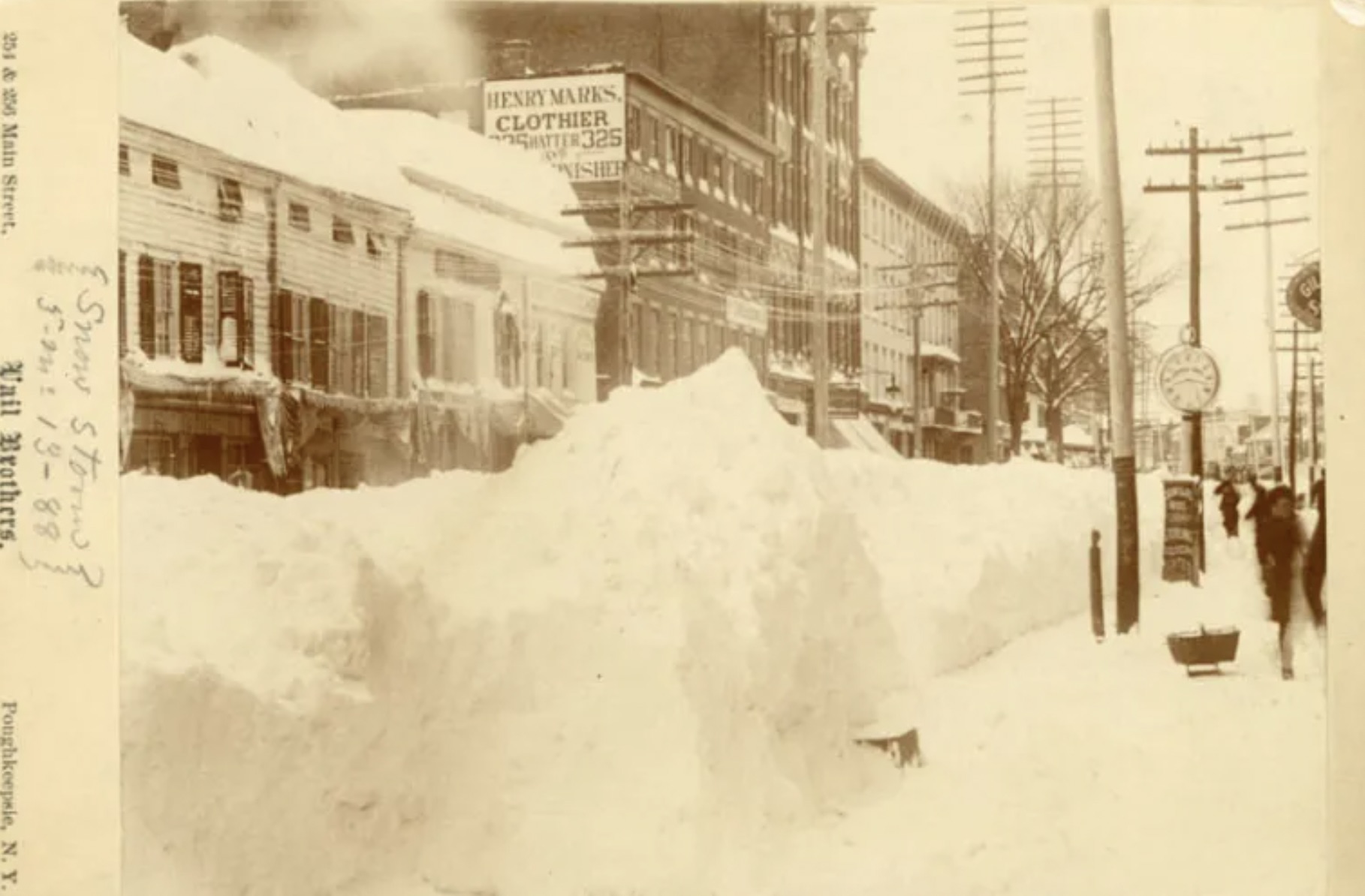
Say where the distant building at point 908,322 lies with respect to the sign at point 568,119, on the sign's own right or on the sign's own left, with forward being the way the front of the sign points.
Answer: on the sign's own left

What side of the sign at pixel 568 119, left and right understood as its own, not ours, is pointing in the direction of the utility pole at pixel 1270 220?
left

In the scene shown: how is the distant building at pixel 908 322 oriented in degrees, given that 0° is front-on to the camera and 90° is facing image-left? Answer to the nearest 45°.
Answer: approximately 315°

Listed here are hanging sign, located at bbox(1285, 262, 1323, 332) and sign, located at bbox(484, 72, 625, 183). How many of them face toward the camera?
2
